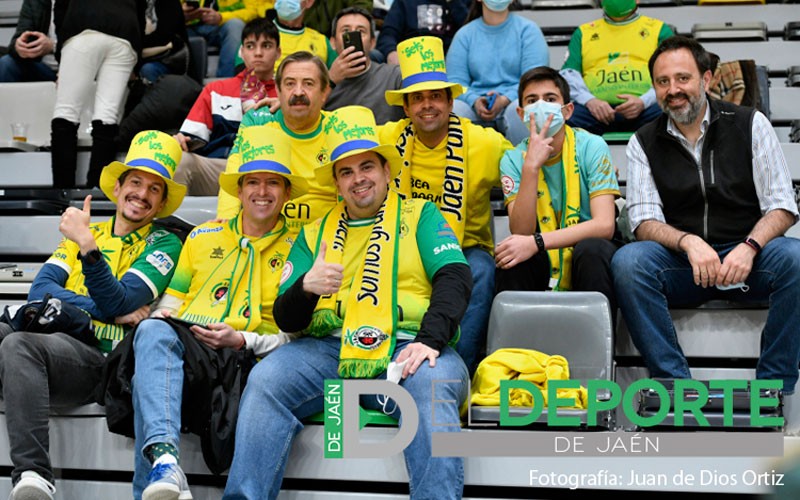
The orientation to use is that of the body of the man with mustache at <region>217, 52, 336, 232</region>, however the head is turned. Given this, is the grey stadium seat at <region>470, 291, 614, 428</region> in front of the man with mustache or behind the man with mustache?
in front

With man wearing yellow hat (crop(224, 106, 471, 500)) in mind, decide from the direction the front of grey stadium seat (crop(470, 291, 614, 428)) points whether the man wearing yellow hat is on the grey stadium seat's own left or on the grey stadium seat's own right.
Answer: on the grey stadium seat's own right

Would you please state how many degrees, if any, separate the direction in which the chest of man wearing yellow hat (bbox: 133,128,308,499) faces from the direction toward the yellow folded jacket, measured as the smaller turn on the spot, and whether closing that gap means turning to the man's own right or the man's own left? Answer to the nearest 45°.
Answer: approximately 45° to the man's own left

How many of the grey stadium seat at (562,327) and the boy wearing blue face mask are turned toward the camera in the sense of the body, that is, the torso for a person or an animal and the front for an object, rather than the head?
2

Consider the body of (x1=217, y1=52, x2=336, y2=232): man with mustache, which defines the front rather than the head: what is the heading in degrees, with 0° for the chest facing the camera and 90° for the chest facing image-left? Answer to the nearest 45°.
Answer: approximately 0°
